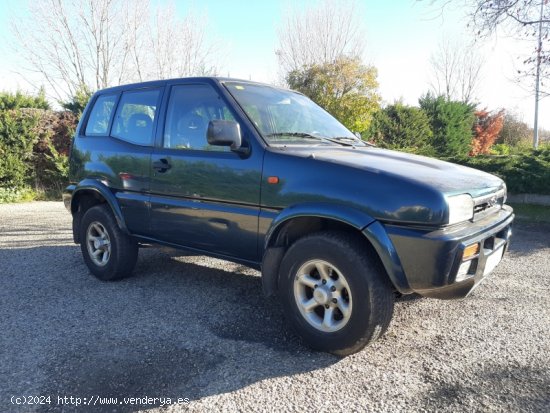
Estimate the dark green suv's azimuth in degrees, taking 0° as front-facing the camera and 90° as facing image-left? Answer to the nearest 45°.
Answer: approximately 315°

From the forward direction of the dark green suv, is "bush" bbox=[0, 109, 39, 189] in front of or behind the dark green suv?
behind

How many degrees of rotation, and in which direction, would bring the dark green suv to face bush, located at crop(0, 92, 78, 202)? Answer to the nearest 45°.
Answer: approximately 180°

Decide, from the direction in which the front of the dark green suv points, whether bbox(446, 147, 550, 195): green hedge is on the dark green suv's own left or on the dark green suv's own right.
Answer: on the dark green suv's own left

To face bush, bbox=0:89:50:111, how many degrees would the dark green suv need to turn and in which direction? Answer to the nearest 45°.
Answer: approximately 180°

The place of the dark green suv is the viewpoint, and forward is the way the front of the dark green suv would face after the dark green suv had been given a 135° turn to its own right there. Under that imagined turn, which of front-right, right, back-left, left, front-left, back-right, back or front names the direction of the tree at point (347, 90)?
right
